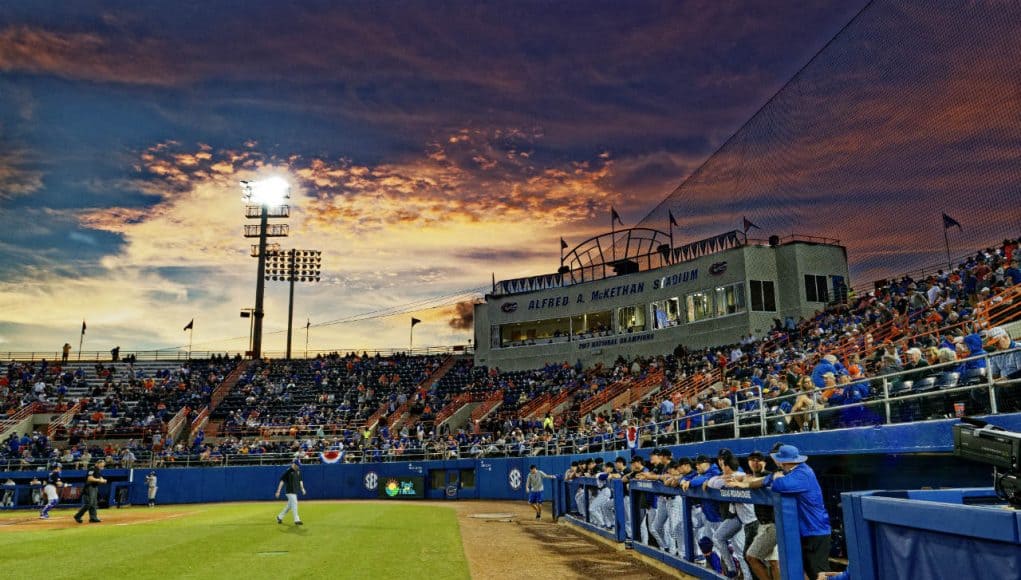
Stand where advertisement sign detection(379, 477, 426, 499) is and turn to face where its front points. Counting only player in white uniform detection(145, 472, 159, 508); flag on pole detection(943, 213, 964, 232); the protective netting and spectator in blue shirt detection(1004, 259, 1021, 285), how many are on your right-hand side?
1

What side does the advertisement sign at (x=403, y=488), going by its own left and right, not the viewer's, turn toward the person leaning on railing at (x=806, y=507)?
front

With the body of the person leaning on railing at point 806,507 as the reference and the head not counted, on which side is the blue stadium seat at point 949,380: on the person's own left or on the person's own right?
on the person's own right

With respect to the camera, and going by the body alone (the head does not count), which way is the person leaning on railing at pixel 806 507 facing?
to the viewer's left

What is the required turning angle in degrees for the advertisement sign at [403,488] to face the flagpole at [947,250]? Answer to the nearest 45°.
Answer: approximately 45° to its left

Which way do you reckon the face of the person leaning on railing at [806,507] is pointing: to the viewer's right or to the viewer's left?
to the viewer's left

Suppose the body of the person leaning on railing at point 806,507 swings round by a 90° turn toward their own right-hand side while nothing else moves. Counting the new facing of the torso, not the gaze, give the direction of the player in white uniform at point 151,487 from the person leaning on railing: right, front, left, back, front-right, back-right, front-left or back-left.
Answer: front-left

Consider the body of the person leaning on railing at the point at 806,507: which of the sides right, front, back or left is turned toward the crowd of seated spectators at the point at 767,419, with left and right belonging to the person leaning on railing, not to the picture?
right

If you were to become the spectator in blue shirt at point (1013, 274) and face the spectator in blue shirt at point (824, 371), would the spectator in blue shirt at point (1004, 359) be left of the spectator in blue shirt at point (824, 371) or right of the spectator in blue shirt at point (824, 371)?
left

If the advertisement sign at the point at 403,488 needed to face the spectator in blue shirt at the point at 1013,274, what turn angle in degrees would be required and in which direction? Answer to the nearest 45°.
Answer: approximately 45° to its left

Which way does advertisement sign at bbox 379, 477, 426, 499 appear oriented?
toward the camera

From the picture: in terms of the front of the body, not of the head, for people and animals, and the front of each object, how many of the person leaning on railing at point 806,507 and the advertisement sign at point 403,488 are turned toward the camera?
1
